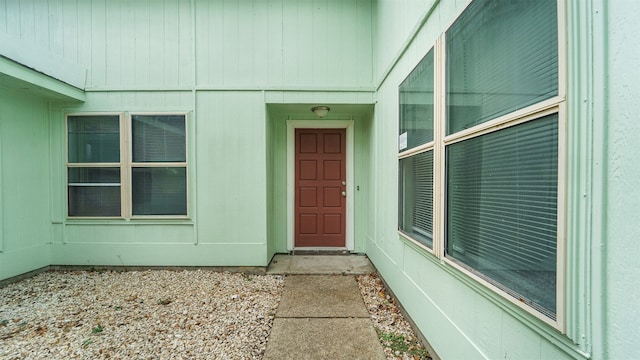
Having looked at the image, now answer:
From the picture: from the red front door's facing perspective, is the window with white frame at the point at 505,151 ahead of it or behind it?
ahead

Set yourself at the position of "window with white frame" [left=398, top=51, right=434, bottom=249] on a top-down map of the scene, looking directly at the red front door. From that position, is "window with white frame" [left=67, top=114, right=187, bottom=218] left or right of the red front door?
left

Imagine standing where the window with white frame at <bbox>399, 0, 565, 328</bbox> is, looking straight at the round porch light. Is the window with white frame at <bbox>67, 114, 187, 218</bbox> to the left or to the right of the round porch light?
left

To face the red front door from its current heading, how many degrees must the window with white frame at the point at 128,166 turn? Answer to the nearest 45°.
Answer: approximately 90° to its left

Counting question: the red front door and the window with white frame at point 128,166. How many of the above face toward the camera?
2

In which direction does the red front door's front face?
toward the camera

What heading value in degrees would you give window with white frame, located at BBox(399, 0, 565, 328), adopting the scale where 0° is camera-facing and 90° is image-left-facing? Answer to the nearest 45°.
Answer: approximately 45°

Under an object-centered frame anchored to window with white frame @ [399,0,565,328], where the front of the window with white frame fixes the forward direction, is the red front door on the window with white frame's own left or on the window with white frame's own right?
on the window with white frame's own right

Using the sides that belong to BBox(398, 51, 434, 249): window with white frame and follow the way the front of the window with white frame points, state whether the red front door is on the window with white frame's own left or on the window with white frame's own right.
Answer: on the window with white frame's own right

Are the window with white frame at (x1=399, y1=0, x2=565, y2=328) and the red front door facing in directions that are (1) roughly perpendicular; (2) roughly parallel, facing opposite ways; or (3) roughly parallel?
roughly perpendicular

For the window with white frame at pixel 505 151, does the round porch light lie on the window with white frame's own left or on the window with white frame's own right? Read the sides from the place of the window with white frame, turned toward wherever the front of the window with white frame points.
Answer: on the window with white frame's own right

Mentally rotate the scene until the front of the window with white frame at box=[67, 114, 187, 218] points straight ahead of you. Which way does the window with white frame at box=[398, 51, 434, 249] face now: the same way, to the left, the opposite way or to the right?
to the right
